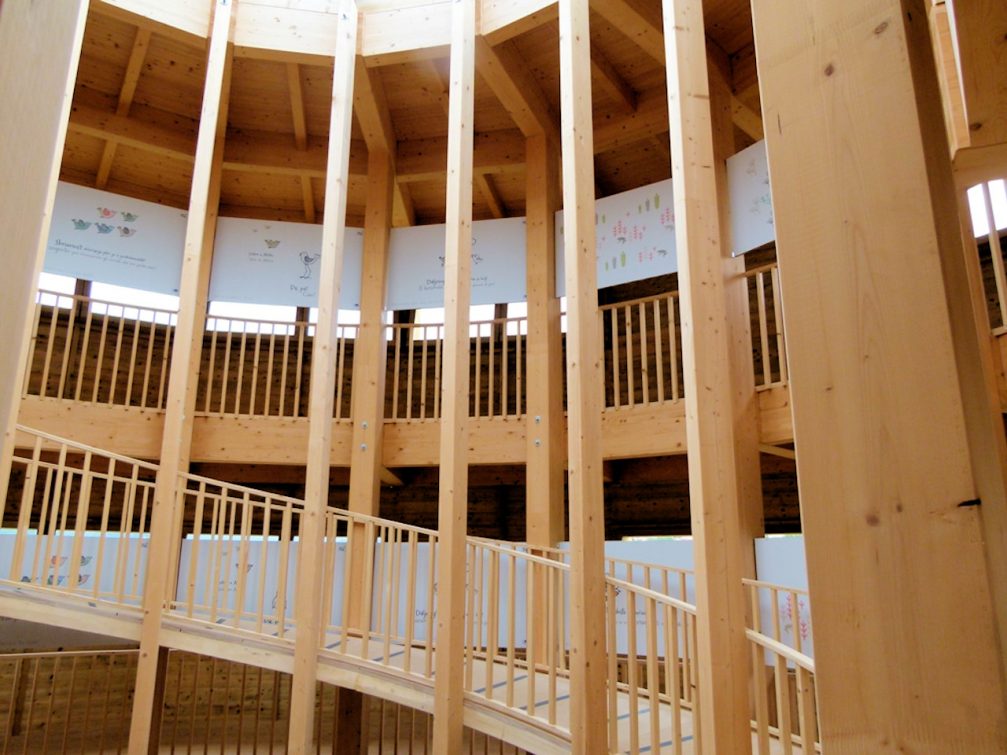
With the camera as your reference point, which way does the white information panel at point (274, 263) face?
facing the viewer

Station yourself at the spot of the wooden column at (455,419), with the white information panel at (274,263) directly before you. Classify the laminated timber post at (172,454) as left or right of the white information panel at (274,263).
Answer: left

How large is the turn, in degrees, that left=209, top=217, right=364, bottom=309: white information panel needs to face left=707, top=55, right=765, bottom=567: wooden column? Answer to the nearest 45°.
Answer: approximately 45° to its left

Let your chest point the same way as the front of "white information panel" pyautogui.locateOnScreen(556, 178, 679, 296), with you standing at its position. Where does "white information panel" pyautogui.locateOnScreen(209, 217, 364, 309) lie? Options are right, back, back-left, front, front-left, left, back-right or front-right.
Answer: front-right

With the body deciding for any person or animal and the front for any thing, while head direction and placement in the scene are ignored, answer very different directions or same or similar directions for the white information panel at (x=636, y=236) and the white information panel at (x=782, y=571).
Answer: same or similar directions

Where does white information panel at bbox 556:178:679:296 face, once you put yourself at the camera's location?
facing the viewer and to the left of the viewer

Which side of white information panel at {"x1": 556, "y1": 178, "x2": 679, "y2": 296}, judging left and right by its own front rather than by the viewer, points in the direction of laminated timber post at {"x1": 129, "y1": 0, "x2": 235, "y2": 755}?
front

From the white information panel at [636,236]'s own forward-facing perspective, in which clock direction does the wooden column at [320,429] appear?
The wooden column is roughly at 12 o'clock from the white information panel.

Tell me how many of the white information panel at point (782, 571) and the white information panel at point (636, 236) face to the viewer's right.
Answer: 0

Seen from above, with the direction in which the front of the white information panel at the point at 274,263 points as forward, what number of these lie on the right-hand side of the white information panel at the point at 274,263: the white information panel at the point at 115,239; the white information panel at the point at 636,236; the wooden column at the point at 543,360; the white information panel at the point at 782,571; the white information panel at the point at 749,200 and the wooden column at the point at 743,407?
1

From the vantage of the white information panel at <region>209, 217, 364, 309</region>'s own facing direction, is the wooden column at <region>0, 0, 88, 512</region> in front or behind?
in front

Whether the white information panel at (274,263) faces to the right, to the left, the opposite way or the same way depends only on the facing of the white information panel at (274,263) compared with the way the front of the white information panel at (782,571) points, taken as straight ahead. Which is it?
to the left

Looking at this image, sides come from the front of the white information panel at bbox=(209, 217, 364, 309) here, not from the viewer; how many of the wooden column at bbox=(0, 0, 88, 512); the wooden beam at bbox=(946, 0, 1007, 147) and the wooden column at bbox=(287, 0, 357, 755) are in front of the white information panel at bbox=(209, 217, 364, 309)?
3

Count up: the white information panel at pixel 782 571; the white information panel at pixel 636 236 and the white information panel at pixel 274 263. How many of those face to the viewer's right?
0
